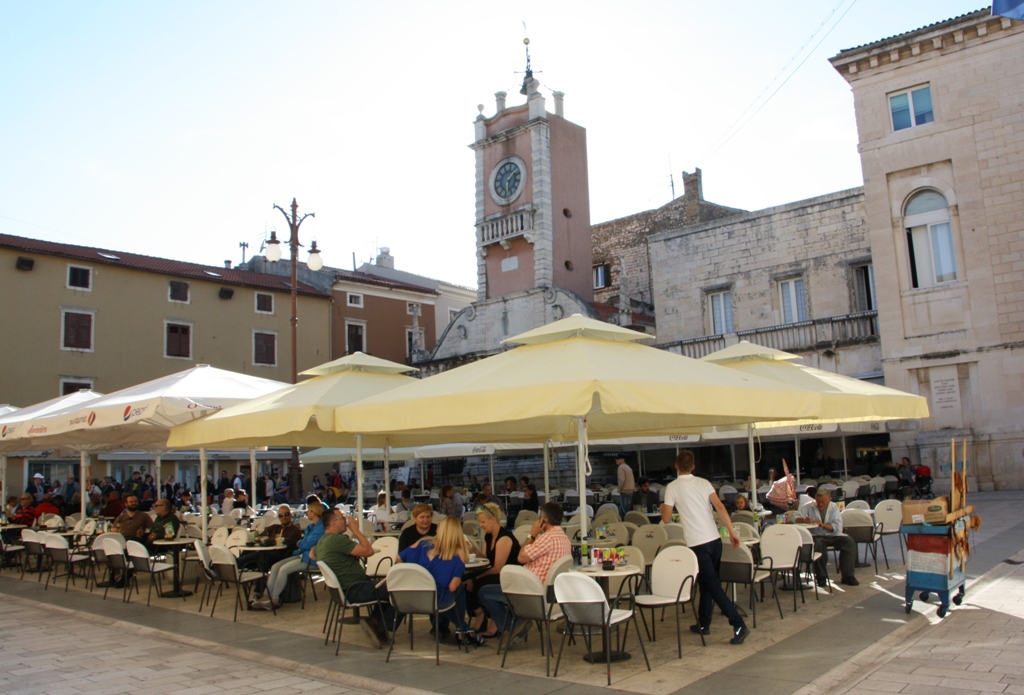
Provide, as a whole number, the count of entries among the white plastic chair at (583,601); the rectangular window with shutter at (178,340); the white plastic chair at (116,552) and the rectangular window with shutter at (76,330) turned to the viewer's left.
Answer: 0

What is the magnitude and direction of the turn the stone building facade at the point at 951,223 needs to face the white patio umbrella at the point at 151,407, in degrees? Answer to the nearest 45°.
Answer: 0° — it already faces it

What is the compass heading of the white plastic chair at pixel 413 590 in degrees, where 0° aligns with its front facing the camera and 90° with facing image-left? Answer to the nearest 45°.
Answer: approximately 225°

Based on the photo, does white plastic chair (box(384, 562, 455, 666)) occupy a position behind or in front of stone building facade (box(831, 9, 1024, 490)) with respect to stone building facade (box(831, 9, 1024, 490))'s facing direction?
in front

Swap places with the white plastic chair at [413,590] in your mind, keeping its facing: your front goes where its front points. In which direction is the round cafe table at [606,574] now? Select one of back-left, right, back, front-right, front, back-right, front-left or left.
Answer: front-right

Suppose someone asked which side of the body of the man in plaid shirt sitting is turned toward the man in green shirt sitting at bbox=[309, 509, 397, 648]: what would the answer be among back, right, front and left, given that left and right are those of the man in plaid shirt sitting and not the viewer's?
front

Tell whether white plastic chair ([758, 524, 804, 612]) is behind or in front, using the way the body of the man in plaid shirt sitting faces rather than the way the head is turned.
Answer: behind

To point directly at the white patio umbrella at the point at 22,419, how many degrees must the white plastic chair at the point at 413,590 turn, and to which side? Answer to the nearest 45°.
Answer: approximately 90° to its left

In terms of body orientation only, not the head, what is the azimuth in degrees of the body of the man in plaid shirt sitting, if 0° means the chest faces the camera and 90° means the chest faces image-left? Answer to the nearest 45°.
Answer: approximately 90°

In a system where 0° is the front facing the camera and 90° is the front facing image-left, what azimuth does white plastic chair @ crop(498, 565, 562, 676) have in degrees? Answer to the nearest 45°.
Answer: approximately 225°

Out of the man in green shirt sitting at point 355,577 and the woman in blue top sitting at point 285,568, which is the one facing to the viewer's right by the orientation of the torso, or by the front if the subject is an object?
the man in green shirt sitting
